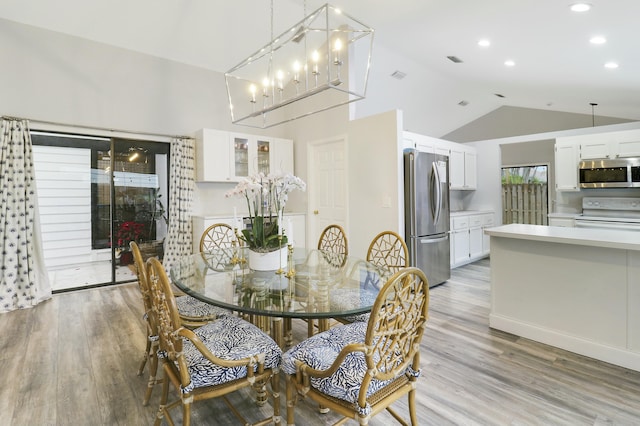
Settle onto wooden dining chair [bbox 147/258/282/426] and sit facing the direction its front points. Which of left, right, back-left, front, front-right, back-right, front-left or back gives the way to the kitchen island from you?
front-right

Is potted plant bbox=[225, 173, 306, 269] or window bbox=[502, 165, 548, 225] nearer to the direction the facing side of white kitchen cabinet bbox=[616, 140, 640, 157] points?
the potted plant

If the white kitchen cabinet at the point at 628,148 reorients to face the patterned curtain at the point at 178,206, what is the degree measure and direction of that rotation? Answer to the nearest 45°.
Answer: approximately 45° to its right

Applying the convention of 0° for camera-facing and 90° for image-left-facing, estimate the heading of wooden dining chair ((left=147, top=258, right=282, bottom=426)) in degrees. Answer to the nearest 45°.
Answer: approximately 225°

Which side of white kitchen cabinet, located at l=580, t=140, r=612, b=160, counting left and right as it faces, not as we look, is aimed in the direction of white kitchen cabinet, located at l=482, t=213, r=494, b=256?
right

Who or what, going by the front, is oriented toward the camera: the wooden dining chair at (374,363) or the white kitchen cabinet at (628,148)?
the white kitchen cabinet

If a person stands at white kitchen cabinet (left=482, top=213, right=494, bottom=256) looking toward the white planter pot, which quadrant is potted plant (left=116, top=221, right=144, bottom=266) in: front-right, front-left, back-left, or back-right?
front-right

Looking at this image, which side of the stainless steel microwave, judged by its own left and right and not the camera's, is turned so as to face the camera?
front

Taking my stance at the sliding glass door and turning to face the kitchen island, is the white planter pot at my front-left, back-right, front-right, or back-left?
front-right

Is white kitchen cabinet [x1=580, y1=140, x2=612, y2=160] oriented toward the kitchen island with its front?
yes

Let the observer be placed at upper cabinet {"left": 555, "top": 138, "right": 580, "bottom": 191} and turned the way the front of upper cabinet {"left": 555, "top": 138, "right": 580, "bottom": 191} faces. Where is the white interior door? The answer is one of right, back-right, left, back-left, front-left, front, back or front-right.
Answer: front-right

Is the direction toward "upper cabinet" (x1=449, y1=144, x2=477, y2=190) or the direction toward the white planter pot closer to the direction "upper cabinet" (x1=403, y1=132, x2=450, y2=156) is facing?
the white planter pot

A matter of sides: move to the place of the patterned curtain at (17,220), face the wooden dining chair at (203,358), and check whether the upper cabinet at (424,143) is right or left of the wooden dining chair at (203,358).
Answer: left

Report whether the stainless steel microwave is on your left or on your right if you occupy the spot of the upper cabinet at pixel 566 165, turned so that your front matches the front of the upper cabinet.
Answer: on your left

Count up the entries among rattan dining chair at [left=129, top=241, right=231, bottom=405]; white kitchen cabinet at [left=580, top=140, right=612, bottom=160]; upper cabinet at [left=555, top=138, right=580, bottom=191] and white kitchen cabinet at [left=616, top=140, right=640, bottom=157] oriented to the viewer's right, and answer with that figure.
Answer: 1

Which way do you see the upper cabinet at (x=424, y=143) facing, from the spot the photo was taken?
facing the viewer and to the right of the viewer

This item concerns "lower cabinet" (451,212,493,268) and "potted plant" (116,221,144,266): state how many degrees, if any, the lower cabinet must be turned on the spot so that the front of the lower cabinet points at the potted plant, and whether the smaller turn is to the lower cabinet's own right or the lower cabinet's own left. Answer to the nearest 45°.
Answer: approximately 90° to the lower cabinet's own right

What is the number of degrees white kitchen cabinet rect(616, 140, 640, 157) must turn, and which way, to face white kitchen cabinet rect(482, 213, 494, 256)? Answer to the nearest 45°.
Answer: approximately 90° to its right

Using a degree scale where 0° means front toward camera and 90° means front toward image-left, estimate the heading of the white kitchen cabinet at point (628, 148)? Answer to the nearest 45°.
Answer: approximately 0°

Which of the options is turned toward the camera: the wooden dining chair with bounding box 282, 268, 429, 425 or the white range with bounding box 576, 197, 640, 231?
the white range

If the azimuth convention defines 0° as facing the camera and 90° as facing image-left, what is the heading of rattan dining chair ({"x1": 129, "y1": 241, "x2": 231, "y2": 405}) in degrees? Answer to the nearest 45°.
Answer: approximately 270°
